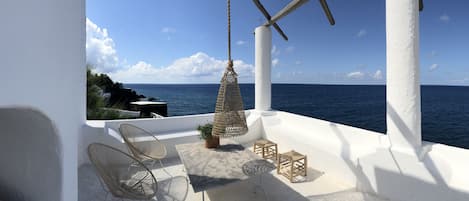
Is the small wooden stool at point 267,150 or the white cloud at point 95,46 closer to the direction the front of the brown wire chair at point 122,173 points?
the small wooden stool

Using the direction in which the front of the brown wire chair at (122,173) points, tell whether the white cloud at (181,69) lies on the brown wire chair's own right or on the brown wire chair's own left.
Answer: on the brown wire chair's own left

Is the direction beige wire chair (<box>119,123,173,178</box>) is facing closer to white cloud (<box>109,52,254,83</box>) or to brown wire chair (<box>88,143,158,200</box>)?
the brown wire chair

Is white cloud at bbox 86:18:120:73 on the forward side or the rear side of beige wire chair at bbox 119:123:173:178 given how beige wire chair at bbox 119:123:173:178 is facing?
on the rear side

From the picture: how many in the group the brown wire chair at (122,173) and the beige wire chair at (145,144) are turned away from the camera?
0

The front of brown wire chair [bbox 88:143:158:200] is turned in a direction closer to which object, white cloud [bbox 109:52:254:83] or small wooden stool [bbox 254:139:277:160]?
the small wooden stool

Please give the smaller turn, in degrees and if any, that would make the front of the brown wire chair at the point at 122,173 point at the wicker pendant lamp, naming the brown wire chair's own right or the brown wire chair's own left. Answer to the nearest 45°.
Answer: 0° — it already faces it

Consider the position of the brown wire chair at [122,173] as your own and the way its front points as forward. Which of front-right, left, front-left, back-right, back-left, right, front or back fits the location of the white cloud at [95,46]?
left

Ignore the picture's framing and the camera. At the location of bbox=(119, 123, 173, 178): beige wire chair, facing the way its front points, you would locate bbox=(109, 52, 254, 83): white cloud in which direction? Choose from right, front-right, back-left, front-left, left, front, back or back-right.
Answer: back-left

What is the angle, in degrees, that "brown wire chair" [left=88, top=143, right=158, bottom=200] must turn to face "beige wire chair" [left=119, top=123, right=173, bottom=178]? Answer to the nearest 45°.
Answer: approximately 90° to its left

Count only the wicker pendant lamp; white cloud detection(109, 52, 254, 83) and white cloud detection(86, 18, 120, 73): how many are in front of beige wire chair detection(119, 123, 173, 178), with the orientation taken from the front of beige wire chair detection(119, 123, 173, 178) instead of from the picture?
1

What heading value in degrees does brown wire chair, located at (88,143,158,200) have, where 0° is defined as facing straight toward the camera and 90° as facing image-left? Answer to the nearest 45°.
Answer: approximately 270°
